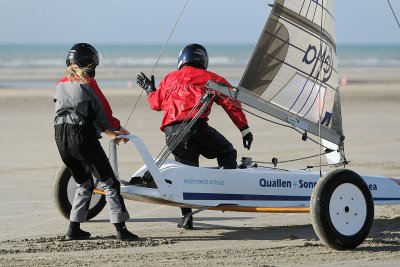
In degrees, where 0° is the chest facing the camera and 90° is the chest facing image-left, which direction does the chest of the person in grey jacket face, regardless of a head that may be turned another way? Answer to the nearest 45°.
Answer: approximately 225°
